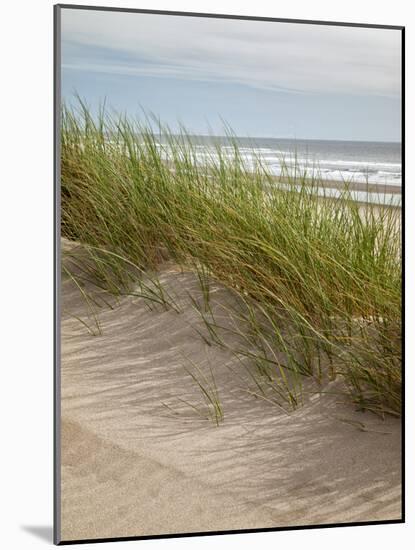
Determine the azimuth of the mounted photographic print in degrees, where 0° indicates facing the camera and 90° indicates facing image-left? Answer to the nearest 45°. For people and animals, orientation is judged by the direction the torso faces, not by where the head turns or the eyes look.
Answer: approximately 315°
